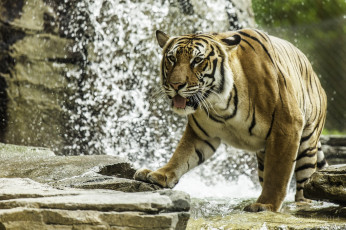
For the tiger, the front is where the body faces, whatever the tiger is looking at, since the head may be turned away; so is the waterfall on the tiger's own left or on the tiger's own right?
on the tiger's own right

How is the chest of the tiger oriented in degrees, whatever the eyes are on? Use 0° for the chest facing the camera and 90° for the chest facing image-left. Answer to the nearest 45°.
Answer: approximately 45°
